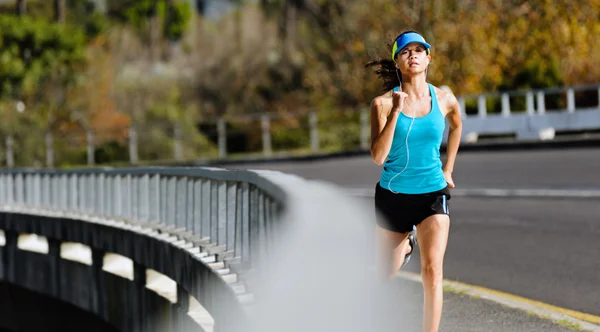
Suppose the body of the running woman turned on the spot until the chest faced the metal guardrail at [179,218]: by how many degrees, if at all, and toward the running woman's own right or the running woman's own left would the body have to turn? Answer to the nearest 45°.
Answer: approximately 135° to the running woman's own right

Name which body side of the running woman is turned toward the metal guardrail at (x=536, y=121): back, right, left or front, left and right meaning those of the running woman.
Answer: back

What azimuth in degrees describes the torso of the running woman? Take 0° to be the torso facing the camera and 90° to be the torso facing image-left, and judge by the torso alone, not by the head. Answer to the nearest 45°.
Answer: approximately 0°

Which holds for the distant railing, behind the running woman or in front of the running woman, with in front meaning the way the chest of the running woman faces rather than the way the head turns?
behind
